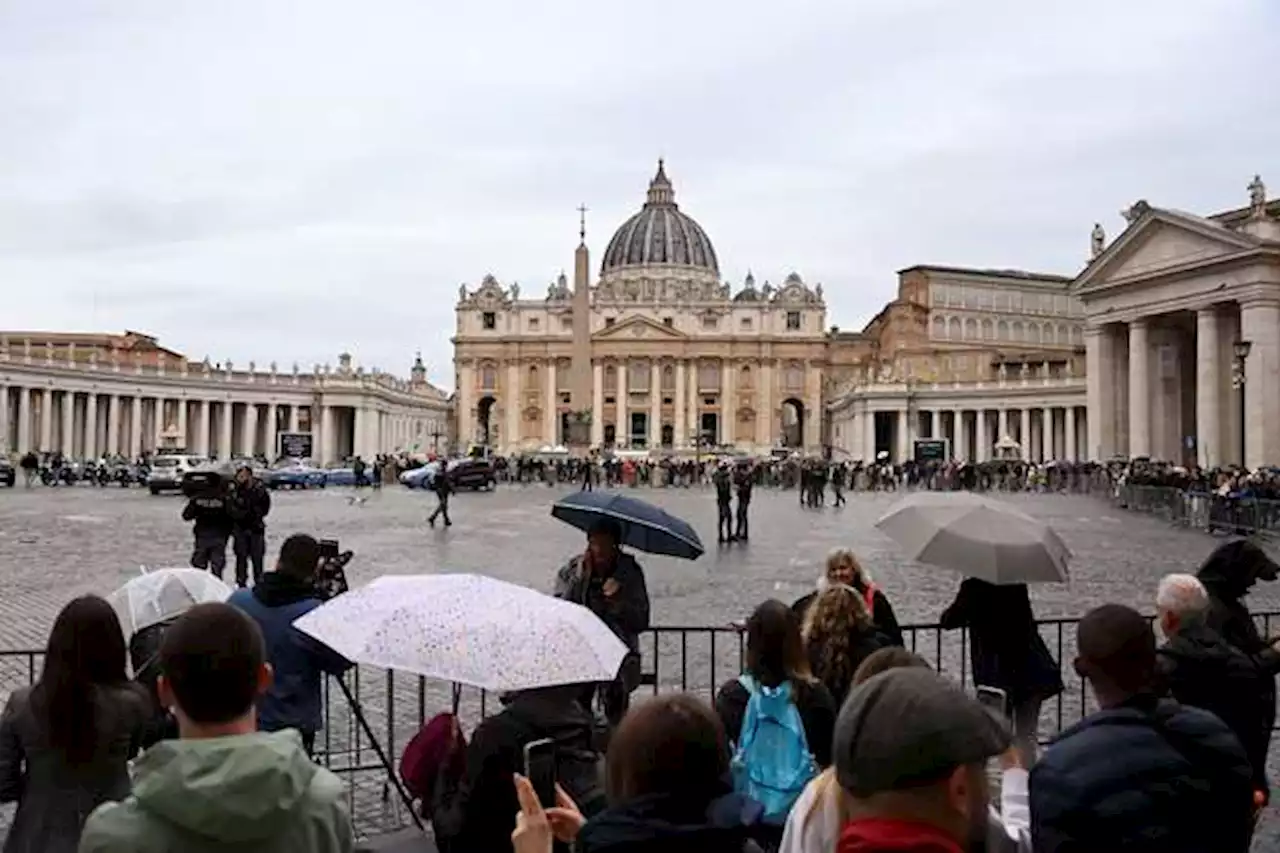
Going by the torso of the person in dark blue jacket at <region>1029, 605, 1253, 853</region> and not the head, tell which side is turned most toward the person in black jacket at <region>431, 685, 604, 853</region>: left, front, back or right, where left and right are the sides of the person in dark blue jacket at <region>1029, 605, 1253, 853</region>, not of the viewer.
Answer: left

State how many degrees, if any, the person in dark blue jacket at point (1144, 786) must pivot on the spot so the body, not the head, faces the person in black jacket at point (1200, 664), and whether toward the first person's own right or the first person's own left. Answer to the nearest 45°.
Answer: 0° — they already face them

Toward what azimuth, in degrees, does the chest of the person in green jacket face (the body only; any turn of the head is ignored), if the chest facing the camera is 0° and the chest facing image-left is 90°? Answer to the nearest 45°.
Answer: approximately 180°

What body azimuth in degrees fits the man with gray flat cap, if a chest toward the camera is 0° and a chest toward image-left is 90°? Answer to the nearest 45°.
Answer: approximately 225°

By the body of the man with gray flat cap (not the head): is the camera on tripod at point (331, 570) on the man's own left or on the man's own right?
on the man's own left

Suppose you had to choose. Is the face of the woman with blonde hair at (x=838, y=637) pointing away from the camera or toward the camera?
away from the camera

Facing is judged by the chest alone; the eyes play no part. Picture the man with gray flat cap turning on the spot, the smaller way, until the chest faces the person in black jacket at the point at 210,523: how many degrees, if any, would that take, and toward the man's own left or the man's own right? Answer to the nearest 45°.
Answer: approximately 90° to the man's own left

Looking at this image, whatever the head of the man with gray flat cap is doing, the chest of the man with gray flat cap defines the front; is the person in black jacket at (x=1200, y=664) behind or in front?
in front

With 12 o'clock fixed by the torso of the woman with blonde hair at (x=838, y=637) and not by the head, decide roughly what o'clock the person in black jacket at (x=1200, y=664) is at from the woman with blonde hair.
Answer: The person in black jacket is roughly at 3 o'clock from the woman with blonde hair.

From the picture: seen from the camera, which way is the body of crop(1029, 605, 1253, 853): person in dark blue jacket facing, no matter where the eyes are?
away from the camera

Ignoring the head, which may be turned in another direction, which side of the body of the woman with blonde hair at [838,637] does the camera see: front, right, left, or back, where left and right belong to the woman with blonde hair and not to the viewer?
back

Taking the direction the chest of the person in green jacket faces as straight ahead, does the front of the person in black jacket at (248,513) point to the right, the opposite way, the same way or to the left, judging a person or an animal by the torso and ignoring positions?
the opposite way

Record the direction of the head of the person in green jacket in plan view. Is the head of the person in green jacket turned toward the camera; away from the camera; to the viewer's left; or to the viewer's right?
away from the camera
